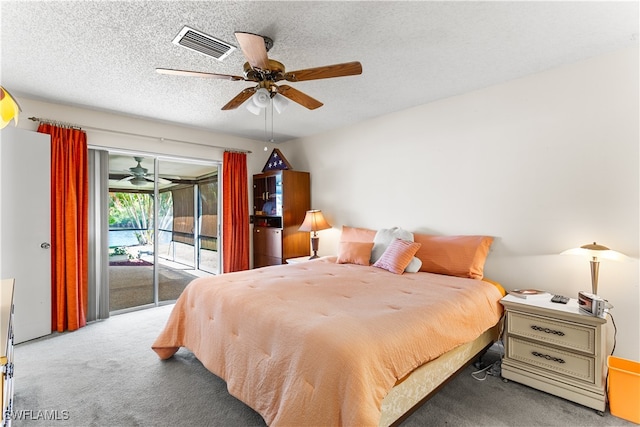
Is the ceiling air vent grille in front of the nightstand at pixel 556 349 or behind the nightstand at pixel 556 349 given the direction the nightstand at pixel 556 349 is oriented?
in front

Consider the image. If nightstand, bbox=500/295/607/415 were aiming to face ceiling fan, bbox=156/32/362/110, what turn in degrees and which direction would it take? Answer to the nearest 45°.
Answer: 0° — it already faces it

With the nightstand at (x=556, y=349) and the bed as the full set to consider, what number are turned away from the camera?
0

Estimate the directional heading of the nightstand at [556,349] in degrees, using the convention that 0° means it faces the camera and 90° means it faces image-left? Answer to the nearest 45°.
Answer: approximately 45°

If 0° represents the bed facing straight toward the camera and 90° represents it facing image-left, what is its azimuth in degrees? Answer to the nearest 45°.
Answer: approximately 45°
